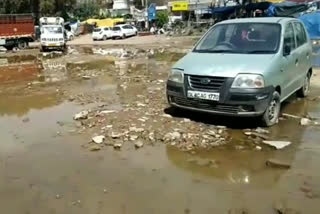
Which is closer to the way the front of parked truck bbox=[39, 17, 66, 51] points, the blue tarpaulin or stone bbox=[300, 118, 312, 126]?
the stone

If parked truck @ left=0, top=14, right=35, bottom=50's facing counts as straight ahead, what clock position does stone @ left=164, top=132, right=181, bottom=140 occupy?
The stone is roughly at 9 o'clock from the parked truck.

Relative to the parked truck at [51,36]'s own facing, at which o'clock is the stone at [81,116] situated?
The stone is roughly at 12 o'clock from the parked truck.

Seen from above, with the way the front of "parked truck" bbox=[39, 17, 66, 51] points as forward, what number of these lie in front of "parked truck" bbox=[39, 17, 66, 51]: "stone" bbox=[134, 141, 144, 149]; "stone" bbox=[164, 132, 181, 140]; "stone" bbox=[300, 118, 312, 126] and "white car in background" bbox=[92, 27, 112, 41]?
3

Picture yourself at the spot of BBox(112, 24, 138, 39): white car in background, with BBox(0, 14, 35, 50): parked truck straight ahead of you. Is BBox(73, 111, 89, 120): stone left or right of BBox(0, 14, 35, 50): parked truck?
left

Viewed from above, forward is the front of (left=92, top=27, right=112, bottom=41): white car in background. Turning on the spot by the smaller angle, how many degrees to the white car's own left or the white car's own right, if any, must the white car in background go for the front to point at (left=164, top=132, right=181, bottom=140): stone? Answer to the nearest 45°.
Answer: approximately 135° to the white car's own right

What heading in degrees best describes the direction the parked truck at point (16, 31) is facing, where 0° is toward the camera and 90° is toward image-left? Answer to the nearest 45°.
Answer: approximately 90°

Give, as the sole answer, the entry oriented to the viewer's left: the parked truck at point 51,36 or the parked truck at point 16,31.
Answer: the parked truck at point 16,31

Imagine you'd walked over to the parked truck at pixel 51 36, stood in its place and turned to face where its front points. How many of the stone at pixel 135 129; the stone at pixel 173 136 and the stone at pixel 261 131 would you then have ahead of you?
3

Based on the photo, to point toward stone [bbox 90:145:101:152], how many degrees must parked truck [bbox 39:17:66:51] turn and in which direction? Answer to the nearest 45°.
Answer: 0° — it already faces it
